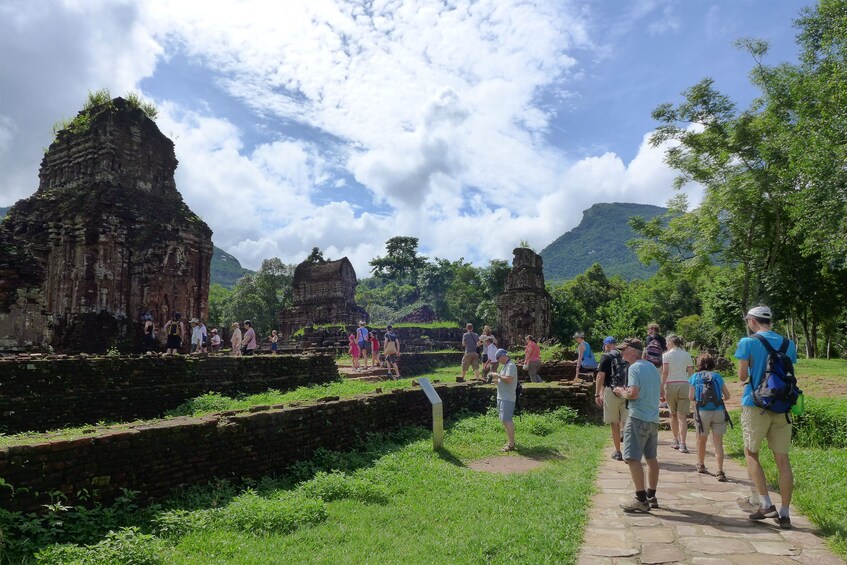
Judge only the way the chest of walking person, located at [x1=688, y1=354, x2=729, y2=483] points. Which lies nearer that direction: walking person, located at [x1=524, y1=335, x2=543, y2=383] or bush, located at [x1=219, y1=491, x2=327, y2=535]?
the walking person

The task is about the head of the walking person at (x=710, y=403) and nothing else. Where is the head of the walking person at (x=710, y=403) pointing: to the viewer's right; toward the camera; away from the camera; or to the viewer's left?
away from the camera

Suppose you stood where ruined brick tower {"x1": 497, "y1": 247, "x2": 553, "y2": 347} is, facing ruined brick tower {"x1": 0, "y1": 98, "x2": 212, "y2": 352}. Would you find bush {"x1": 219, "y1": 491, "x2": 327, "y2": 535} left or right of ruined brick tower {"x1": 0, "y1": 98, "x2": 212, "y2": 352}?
left

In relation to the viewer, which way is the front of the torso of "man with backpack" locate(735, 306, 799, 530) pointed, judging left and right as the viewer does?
facing away from the viewer and to the left of the viewer

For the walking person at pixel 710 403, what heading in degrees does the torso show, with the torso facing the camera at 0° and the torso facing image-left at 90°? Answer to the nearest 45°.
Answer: approximately 180°

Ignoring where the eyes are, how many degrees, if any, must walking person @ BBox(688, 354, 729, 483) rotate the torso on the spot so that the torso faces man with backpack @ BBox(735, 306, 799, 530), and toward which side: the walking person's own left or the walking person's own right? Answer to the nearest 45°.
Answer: approximately 180°

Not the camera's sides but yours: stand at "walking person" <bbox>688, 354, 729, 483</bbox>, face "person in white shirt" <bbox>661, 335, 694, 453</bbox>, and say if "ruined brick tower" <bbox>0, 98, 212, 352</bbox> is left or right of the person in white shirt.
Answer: left

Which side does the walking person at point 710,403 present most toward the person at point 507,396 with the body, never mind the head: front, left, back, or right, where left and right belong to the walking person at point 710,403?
left

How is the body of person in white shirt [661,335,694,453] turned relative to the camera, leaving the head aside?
away from the camera

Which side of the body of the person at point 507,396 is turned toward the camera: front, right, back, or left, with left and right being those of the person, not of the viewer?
left
